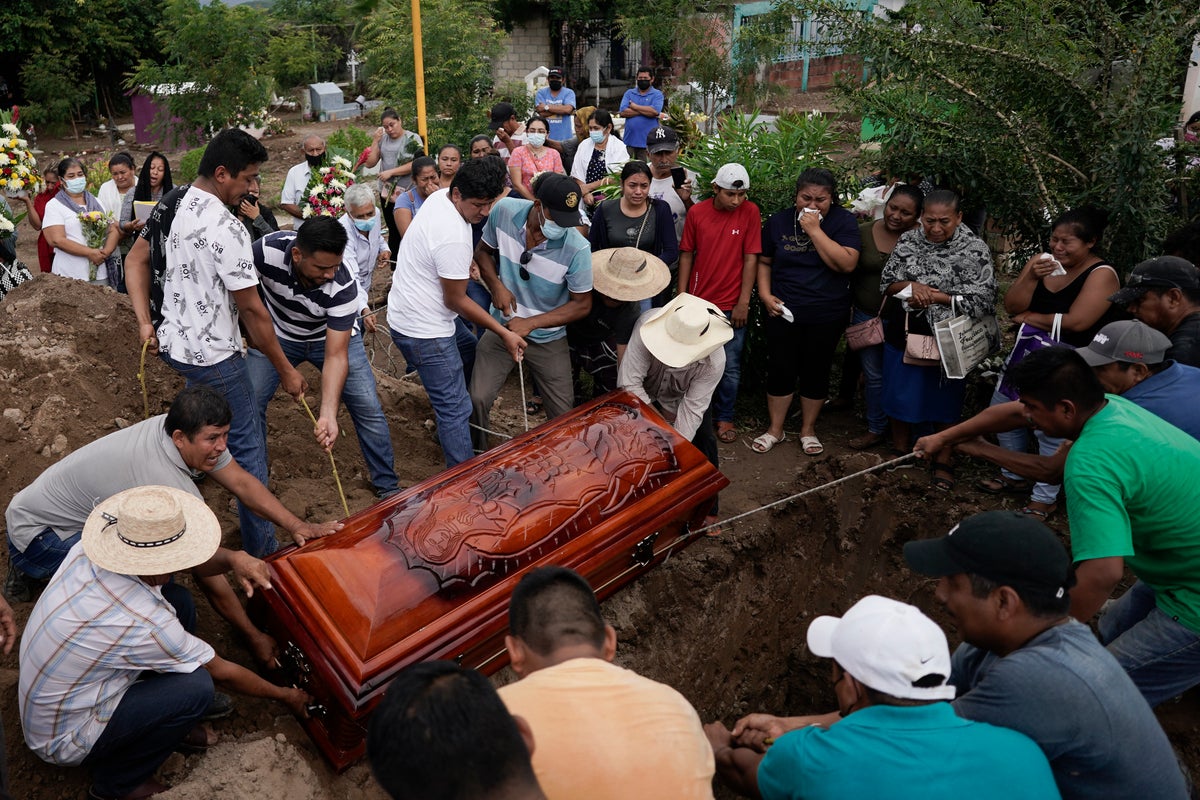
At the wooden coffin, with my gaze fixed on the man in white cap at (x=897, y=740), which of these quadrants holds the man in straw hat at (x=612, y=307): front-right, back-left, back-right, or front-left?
back-left

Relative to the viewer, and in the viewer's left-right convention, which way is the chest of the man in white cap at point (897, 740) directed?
facing away from the viewer and to the left of the viewer

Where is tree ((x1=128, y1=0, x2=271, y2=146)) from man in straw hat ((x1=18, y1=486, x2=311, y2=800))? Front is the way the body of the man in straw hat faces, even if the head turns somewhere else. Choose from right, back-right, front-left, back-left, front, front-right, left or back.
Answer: left

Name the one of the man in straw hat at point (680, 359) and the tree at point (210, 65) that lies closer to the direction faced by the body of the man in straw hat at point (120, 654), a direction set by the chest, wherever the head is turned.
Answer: the man in straw hat

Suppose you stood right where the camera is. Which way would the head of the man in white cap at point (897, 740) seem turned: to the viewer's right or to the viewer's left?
to the viewer's left

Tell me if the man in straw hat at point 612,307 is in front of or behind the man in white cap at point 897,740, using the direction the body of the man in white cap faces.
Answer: in front

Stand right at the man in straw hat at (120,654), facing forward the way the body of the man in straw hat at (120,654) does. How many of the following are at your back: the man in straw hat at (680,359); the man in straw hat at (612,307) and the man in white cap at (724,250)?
0

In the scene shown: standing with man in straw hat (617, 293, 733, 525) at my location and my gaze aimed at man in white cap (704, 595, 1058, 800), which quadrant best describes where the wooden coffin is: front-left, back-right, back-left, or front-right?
front-right

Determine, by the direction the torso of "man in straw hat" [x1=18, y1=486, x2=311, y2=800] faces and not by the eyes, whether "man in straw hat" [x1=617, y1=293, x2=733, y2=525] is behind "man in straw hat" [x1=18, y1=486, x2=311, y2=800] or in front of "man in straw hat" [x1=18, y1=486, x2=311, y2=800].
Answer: in front

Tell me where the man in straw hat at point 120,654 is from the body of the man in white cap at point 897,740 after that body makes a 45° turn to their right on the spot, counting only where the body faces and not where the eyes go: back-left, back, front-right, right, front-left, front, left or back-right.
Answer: left

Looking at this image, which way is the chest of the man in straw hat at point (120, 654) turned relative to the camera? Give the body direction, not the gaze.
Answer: to the viewer's right

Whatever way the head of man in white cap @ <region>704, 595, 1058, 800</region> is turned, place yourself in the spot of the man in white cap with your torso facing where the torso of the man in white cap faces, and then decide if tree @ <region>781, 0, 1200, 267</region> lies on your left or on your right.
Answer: on your right
